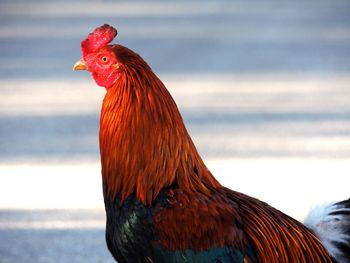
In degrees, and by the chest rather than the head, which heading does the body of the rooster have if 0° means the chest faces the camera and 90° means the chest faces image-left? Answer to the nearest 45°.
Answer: approximately 90°
